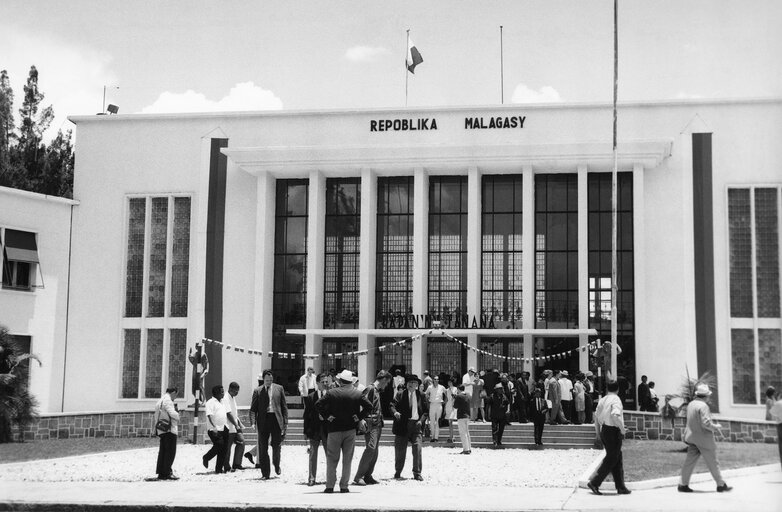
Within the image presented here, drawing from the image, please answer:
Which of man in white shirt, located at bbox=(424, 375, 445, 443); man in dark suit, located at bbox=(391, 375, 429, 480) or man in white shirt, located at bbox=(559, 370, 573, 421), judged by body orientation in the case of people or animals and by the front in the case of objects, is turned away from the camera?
man in white shirt, located at bbox=(559, 370, 573, 421)

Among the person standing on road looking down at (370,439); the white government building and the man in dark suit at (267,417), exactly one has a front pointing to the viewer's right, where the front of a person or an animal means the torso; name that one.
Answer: the person standing on road looking down

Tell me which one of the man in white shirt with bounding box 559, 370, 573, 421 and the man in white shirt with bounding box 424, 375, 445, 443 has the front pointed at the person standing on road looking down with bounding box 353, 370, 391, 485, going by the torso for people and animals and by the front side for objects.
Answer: the man in white shirt with bounding box 424, 375, 445, 443

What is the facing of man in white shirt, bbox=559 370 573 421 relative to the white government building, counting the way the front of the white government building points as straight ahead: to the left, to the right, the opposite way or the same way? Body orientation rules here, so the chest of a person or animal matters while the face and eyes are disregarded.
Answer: the opposite way

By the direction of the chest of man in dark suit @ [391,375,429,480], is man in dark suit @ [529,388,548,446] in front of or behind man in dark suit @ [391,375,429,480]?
behind

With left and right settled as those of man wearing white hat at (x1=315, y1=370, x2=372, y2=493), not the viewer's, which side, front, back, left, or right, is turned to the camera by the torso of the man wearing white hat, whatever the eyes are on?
back

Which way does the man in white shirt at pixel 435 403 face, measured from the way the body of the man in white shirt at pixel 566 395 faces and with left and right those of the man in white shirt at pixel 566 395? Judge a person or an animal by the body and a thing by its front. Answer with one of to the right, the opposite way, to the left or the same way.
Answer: the opposite way
